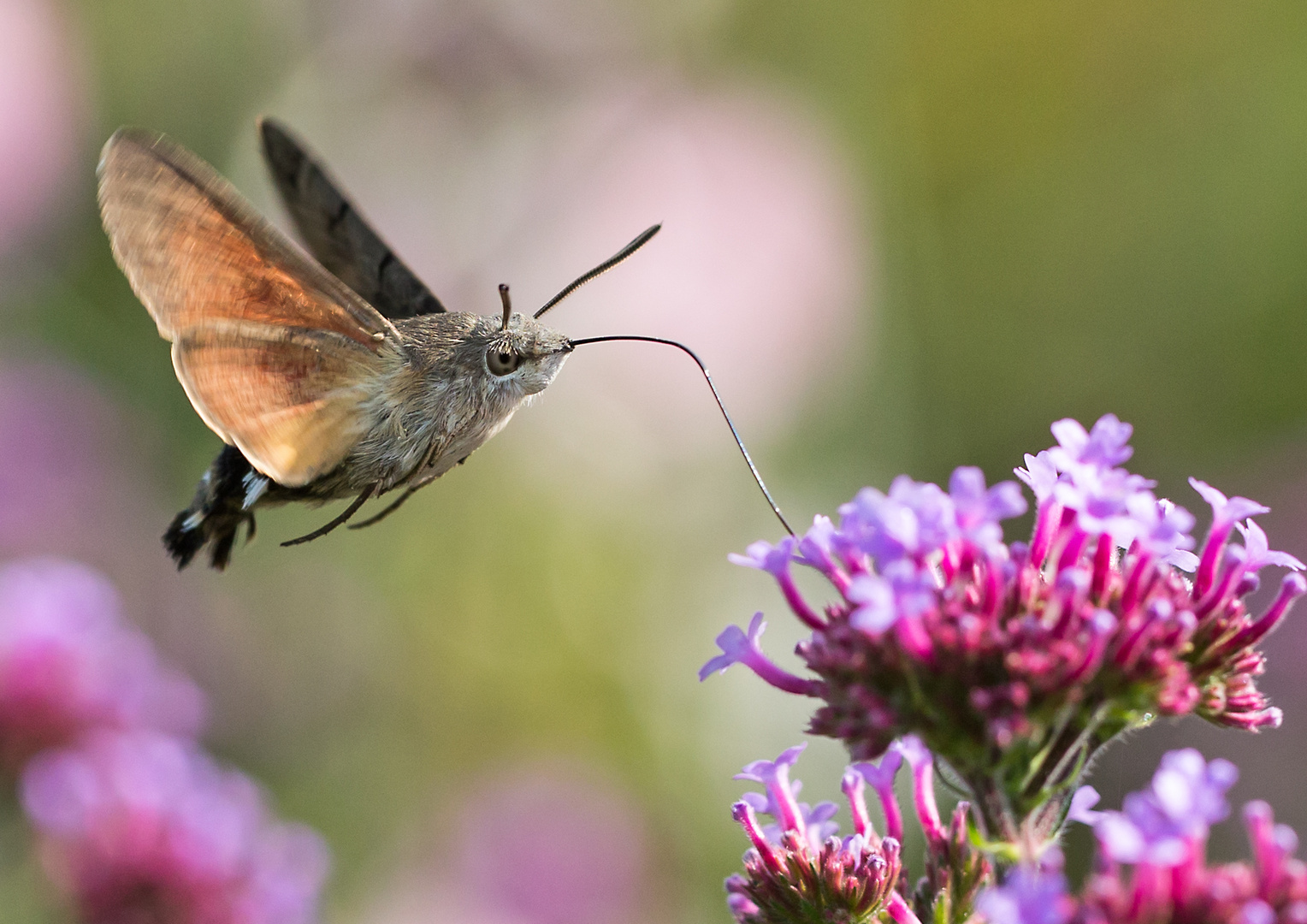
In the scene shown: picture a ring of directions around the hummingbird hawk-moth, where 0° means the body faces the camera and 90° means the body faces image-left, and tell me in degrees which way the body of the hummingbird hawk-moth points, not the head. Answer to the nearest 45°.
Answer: approximately 270°

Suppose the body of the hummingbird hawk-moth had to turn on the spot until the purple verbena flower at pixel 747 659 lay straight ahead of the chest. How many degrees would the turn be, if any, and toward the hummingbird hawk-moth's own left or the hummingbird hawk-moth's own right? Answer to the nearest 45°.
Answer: approximately 45° to the hummingbird hawk-moth's own right

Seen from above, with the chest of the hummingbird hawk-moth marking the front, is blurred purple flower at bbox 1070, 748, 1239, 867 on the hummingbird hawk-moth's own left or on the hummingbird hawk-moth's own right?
on the hummingbird hawk-moth's own right

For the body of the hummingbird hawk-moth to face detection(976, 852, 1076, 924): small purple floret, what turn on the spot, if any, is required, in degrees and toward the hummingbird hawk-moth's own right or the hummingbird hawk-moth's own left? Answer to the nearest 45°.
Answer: approximately 45° to the hummingbird hawk-moth's own right

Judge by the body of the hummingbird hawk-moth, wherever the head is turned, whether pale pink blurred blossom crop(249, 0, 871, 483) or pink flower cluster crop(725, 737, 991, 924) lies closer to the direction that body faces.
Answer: the pink flower cluster

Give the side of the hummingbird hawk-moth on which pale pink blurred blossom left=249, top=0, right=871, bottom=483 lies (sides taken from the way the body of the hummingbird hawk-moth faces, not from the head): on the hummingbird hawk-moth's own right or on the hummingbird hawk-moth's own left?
on the hummingbird hawk-moth's own left

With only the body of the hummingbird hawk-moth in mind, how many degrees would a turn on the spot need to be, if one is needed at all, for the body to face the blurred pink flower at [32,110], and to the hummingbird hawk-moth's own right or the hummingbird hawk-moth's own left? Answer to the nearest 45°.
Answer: approximately 135° to the hummingbird hawk-moth's own left

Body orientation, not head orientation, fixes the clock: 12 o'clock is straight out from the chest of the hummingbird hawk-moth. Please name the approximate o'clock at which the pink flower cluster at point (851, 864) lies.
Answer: The pink flower cluster is roughly at 1 o'clock from the hummingbird hawk-moth.
